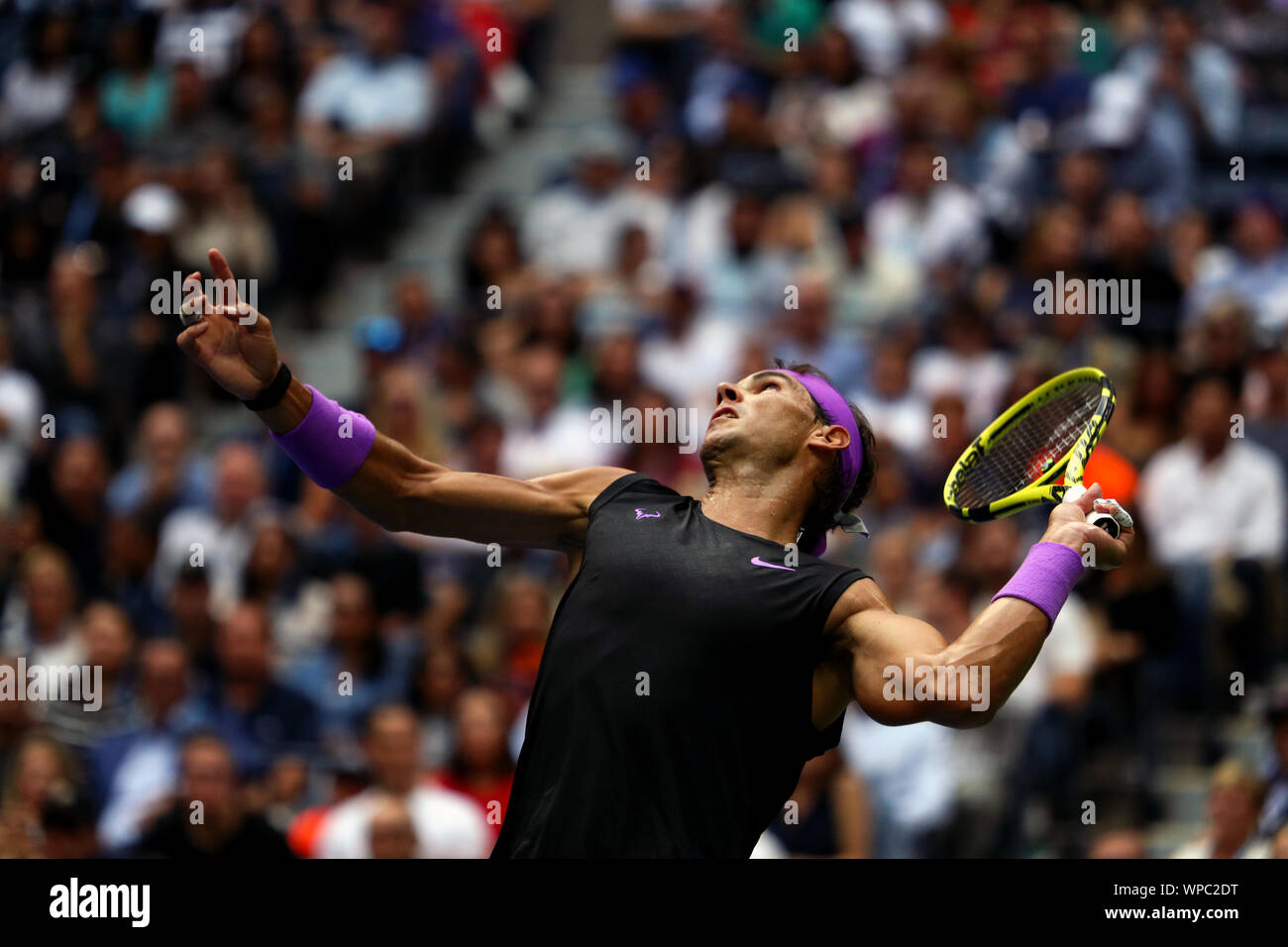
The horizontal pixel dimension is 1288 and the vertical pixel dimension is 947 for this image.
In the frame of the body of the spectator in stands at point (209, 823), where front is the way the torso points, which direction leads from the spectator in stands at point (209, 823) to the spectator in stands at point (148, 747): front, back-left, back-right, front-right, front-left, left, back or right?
back

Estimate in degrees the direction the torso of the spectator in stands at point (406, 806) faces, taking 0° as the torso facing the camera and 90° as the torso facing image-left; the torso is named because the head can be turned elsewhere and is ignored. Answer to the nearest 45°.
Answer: approximately 0°

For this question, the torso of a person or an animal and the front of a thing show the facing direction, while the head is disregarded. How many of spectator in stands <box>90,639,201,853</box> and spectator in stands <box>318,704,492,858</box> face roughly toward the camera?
2

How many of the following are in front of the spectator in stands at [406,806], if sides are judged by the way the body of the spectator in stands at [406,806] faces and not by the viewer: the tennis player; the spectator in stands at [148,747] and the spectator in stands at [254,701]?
1

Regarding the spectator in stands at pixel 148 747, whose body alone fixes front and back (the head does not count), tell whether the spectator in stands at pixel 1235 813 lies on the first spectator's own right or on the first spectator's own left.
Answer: on the first spectator's own left

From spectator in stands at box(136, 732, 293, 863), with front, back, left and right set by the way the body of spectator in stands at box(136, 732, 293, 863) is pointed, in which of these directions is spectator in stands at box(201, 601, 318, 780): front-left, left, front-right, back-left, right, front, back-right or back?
back

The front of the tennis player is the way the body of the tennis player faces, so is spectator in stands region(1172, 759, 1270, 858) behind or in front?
behind

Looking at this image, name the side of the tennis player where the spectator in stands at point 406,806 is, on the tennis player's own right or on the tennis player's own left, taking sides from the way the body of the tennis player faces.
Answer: on the tennis player's own right
